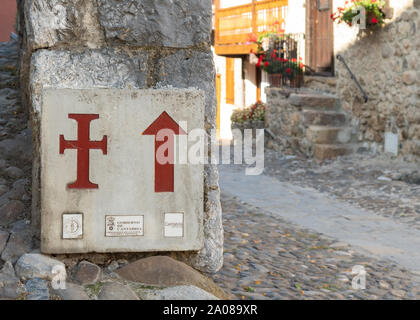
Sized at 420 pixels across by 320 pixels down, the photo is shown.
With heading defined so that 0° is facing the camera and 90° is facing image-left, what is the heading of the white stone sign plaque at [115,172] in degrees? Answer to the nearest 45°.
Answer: approximately 0°

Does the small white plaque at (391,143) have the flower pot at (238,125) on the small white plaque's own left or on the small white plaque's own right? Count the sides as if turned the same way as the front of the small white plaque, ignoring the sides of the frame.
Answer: on the small white plaque's own right

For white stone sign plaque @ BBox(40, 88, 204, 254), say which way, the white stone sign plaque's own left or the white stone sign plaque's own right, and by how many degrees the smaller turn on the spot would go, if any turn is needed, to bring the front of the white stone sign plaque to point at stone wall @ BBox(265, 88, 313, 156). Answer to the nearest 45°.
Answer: approximately 180°

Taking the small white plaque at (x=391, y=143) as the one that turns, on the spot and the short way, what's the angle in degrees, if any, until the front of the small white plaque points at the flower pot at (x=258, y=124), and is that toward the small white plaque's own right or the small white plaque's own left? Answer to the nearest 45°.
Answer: approximately 90° to the small white plaque's own right

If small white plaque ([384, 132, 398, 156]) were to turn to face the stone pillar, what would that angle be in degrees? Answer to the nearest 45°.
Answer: approximately 45° to its left

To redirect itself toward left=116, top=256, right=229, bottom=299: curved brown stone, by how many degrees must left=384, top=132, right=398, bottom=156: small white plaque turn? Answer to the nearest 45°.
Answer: approximately 45° to its left

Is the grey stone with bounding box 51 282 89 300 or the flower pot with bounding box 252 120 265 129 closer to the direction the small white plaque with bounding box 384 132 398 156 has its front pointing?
the grey stone

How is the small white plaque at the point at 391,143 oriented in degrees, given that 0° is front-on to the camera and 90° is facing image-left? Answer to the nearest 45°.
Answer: approximately 45°
